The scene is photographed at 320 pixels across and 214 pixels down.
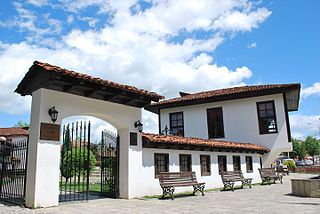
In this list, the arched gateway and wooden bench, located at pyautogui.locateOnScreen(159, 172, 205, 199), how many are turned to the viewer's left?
0

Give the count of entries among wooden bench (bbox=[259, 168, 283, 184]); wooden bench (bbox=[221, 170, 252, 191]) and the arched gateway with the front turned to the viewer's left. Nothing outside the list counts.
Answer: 0

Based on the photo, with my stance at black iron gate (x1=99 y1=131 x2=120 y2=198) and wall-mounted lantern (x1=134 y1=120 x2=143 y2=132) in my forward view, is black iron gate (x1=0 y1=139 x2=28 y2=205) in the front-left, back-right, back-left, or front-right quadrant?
back-right

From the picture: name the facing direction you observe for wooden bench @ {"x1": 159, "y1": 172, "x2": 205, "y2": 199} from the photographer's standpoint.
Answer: facing the viewer and to the right of the viewer

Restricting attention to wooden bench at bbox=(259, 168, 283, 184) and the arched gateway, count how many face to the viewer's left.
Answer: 0

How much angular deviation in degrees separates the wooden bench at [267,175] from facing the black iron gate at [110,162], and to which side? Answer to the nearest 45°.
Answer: approximately 90° to its right

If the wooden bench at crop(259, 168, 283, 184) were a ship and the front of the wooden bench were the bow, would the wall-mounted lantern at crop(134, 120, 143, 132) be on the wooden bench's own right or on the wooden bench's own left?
on the wooden bench's own right

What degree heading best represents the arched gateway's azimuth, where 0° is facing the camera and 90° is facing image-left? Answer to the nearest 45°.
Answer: approximately 315°

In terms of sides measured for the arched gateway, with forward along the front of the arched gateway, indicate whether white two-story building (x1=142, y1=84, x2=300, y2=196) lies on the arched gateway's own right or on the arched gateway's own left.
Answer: on the arched gateway's own left

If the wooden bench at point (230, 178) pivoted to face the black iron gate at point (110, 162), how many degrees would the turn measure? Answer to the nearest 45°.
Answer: approximately 90° to its right

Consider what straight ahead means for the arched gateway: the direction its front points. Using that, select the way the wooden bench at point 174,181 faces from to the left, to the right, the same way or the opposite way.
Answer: the same way

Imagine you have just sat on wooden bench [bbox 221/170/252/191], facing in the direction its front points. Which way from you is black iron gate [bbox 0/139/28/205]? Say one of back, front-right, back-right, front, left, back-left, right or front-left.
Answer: right

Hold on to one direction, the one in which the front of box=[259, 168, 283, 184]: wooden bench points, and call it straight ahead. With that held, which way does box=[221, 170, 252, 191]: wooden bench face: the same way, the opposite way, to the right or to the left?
the same way

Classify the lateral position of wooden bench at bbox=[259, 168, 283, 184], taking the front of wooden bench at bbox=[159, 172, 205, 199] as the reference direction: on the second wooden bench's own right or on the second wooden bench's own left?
on the second wooden bench's own left

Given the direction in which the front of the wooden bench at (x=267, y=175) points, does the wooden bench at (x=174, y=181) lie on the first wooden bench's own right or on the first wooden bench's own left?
on the first wooden bench's own right

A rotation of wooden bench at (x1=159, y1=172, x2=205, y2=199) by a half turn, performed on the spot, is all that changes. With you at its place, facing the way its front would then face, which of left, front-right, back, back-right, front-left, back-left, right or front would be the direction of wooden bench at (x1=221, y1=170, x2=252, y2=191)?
right
